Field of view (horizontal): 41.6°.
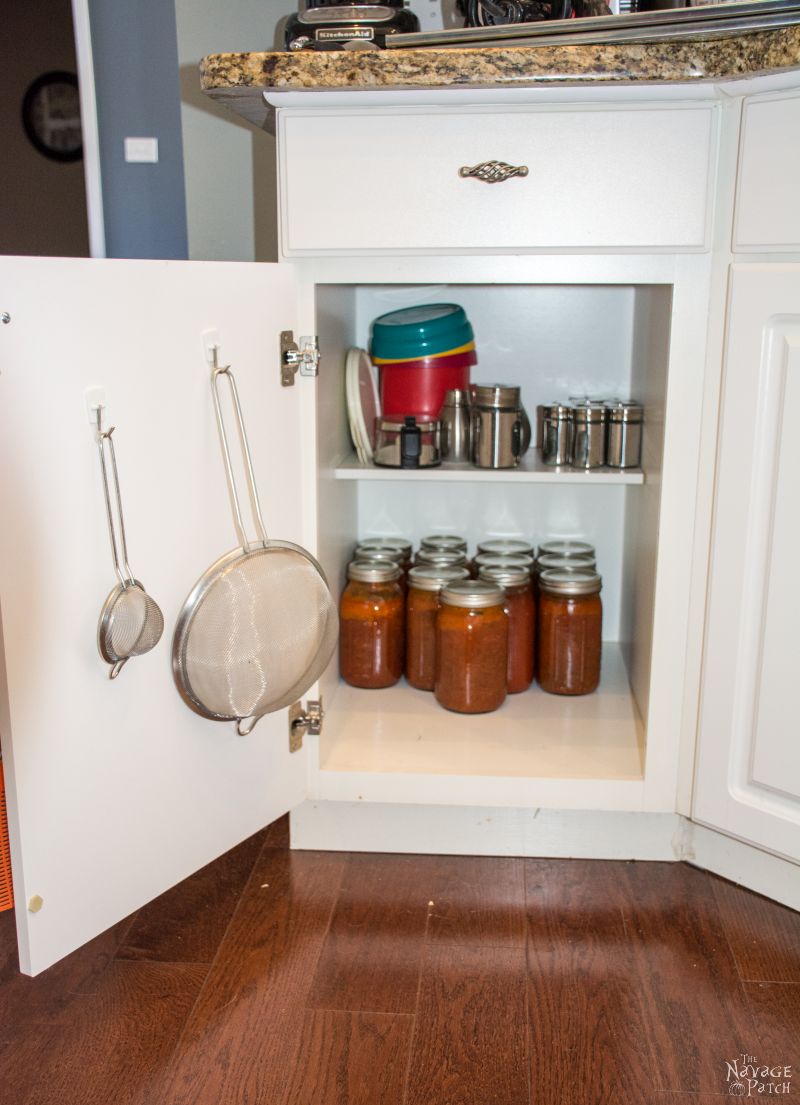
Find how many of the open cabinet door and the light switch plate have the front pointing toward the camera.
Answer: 1

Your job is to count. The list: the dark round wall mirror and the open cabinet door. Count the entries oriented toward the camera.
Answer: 1

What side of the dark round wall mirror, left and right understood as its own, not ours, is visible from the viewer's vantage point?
front

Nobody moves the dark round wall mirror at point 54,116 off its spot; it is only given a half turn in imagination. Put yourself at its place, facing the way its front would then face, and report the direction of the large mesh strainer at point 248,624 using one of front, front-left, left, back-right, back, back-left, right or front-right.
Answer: back

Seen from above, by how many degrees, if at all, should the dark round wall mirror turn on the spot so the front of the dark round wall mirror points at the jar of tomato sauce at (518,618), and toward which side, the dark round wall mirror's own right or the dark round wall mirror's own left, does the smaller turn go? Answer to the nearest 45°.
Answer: approximately 45° to the dark round wall mirror's own left

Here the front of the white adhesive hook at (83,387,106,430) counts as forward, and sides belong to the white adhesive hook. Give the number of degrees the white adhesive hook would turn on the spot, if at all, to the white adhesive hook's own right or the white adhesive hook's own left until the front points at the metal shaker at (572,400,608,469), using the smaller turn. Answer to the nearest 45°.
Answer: approximately 90° to the white adhesive hook's own left

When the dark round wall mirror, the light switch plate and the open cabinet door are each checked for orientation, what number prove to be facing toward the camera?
2

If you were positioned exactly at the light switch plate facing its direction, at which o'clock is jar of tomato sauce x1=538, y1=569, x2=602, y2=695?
The jar of tomato sauce is roughly at 11 o'clock from the light switch plate.

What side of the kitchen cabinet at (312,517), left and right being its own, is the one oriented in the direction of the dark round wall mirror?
back

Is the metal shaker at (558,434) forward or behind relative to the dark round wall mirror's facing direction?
forward

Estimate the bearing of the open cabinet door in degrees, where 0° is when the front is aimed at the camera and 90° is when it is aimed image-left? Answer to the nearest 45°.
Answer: approximately 135°

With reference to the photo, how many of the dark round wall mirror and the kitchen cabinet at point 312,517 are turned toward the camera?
2

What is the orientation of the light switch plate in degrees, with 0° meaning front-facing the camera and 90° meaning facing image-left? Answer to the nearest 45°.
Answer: approximately 0°

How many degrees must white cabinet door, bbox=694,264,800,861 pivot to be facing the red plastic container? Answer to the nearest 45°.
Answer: approximately 90° to its right

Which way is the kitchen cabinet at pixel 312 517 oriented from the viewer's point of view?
toward the camera
